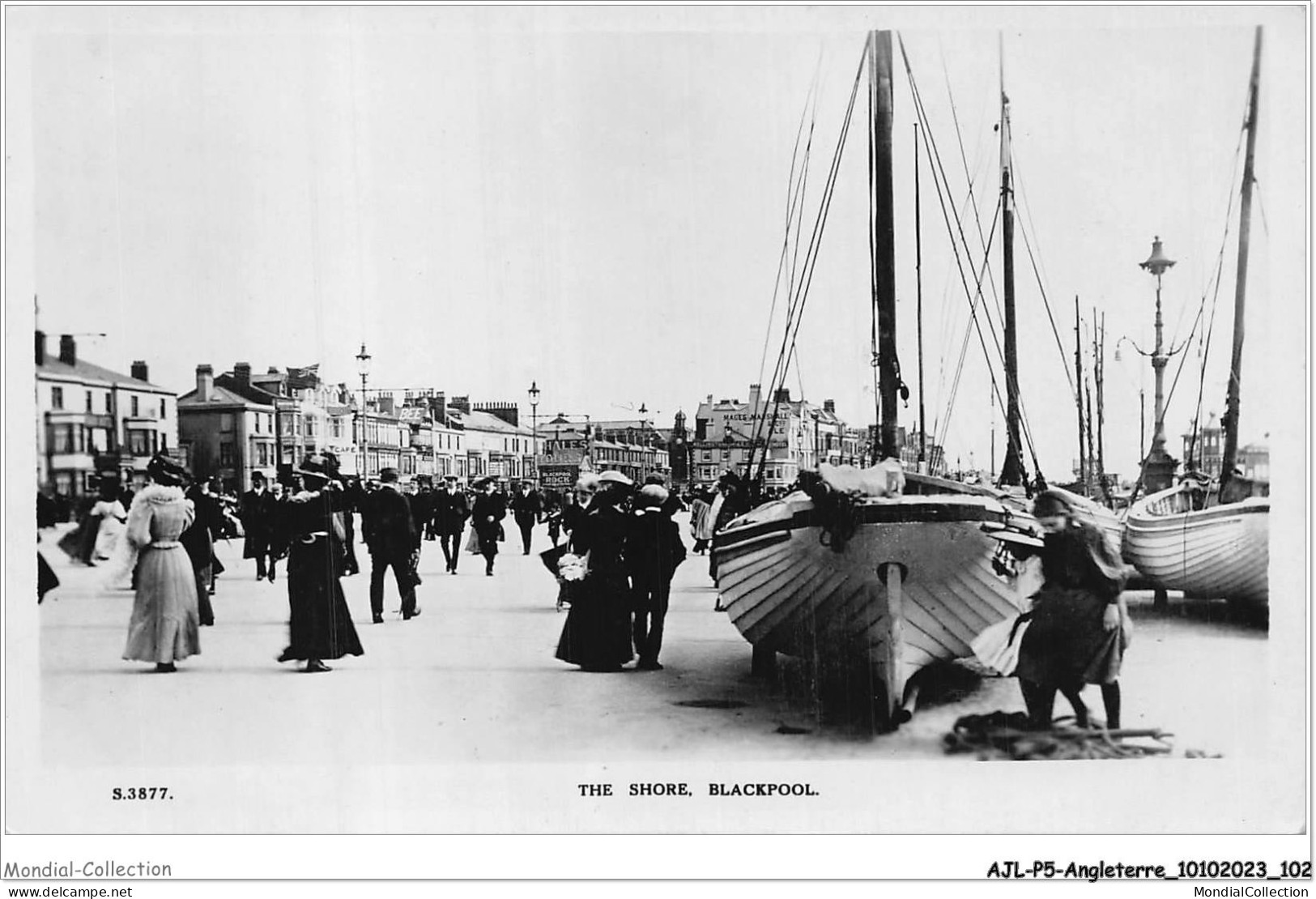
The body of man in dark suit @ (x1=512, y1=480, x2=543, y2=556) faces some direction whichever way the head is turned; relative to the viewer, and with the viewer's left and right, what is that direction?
facing the viewer

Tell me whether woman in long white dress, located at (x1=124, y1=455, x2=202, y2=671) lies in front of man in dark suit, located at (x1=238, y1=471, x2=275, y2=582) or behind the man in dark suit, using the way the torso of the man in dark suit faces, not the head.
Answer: in front

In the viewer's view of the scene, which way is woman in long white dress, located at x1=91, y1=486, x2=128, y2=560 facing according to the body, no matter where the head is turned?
away from the camera

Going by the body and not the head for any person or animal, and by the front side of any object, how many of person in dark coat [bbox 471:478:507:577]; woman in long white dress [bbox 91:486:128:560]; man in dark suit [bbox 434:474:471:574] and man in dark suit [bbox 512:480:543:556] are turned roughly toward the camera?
3

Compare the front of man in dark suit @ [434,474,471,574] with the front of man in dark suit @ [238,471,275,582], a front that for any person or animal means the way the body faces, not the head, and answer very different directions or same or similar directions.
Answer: same or similar directions

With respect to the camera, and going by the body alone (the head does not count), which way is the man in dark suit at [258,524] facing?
toward the camera

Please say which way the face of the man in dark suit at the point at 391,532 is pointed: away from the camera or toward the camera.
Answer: away from the camera

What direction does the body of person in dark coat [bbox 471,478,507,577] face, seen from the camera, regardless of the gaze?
toward the camera
